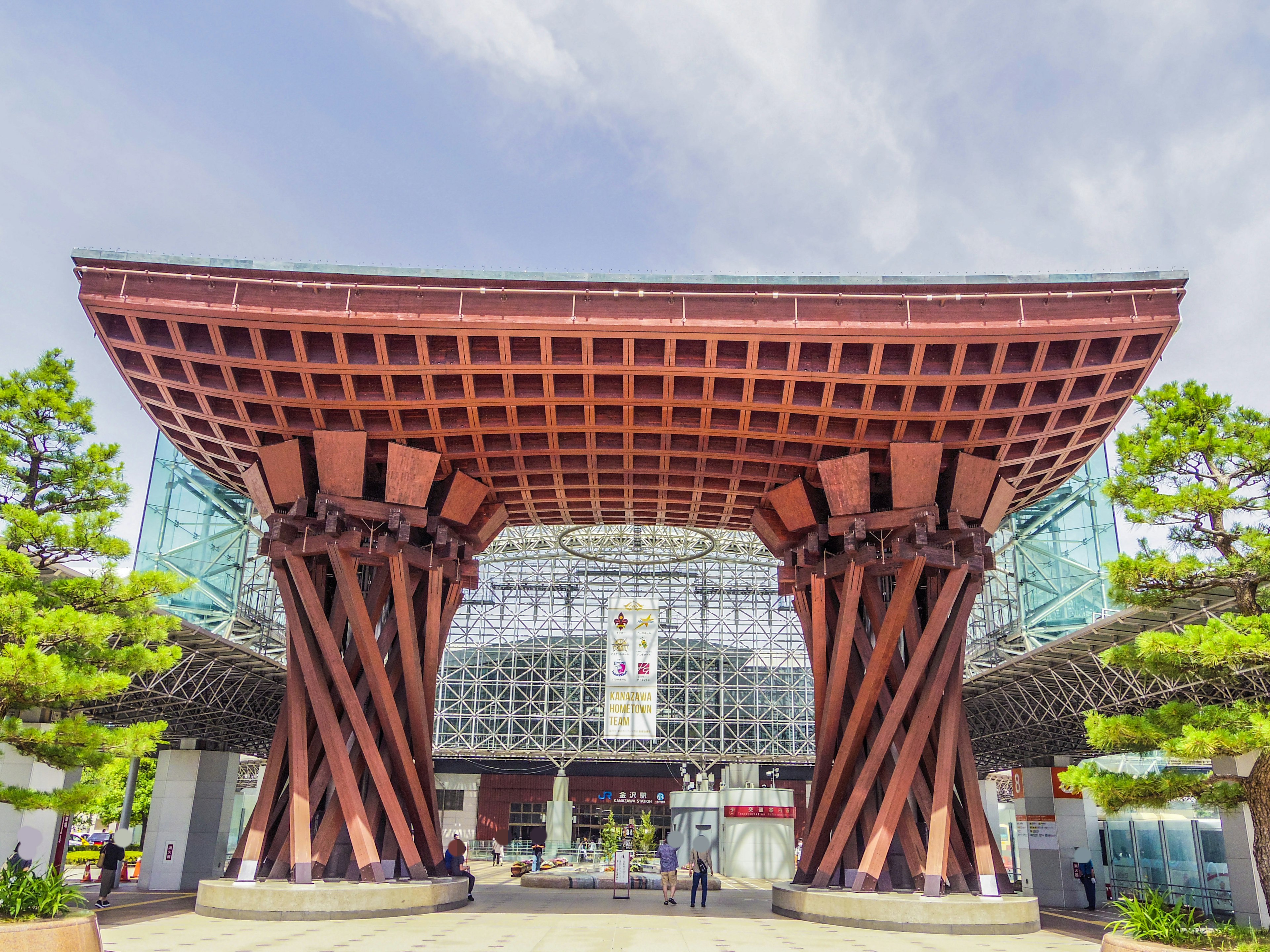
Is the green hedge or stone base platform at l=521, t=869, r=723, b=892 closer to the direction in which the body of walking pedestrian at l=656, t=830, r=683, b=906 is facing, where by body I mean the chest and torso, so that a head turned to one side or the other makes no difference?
the stone base platform

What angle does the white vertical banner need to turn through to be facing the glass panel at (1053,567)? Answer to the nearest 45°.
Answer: approximately 90° to its left

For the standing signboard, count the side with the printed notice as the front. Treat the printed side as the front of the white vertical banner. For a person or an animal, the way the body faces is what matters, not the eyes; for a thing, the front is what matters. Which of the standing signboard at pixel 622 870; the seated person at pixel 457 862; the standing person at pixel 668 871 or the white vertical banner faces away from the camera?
the standing person at pixel 668 871

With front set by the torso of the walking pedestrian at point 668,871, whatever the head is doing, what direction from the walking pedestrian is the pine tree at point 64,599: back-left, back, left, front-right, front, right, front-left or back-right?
back-left

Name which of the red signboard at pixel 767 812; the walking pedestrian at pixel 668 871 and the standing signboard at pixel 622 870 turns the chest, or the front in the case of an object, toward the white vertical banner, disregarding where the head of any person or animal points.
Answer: the walking pedestrian

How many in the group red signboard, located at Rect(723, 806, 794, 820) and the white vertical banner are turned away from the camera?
0

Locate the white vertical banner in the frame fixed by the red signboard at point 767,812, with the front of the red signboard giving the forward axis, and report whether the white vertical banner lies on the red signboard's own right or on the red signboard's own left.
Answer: on the red signboard's own right

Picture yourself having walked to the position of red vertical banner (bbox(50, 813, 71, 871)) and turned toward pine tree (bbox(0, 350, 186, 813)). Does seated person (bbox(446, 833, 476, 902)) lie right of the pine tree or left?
left

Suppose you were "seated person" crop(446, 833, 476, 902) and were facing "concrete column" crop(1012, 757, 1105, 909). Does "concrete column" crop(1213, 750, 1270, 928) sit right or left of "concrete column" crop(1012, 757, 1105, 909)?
right

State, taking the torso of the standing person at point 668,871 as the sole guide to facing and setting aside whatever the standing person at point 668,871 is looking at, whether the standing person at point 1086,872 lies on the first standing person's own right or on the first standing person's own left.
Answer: on the first standing person's own right

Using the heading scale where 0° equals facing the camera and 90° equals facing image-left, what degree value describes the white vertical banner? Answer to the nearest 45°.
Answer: approximately 0°

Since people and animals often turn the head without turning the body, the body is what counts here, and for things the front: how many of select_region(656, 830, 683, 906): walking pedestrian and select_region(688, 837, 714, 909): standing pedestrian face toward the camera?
0

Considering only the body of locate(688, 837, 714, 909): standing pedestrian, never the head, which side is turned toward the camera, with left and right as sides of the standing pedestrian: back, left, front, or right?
back

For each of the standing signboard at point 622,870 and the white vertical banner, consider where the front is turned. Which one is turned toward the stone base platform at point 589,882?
the white vertical banner

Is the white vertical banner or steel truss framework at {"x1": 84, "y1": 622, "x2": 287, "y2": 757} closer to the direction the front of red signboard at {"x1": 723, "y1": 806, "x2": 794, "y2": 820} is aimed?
the steel truss framework
